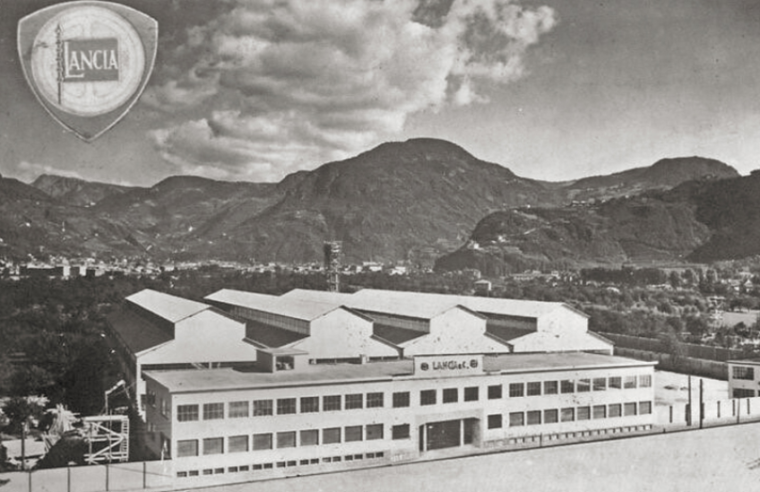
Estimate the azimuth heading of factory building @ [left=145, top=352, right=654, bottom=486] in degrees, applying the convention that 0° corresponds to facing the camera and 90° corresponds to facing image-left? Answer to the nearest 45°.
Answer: approximately 315°

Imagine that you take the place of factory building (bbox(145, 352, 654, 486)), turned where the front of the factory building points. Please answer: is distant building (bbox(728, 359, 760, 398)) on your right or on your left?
on your left

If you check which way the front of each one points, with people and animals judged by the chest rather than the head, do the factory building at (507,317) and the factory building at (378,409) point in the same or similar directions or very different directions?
same or similar directions

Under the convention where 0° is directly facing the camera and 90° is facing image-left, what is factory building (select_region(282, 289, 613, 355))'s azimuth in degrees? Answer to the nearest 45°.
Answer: approximately 315°

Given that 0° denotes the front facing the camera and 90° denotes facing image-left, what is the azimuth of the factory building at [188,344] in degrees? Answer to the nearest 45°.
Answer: approximately 315°

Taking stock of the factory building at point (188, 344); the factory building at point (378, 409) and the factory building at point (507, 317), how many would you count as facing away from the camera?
0

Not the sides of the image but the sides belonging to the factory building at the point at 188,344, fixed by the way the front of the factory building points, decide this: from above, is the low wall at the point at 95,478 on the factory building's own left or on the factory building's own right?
on the factory building's own right

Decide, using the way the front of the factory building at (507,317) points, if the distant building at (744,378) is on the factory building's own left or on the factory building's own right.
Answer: on the factory building's own left

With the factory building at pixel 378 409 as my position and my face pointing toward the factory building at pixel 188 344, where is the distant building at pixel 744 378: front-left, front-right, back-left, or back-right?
back-right

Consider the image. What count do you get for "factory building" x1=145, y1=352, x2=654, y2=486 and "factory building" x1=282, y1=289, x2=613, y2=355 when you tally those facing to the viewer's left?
0

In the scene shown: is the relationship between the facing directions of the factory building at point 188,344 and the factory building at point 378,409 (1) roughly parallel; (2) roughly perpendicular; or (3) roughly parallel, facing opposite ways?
roughly parallel
